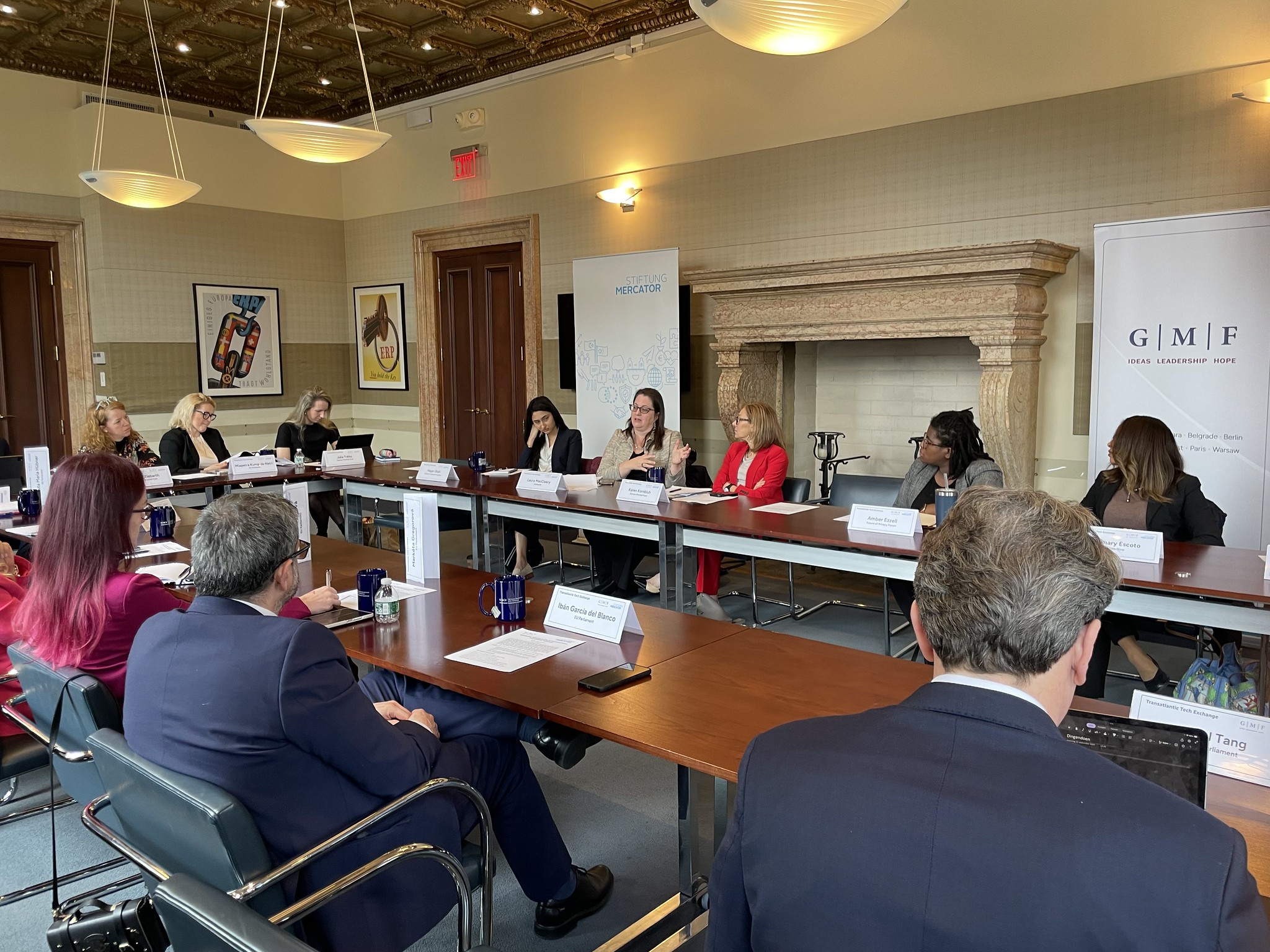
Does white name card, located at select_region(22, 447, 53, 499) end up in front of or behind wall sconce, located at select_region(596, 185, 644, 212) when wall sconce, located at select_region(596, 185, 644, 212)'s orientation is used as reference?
in front

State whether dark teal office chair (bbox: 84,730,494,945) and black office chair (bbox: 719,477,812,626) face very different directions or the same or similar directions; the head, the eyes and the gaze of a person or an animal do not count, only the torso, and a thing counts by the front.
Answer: very different directions

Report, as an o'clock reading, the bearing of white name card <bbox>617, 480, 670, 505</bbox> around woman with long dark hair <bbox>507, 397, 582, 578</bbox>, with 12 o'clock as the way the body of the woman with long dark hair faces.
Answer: The white name card is roughly at 10 o'clock from the woman with long dark hair.

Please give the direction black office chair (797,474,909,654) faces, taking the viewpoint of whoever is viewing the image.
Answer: facing the viewer and to the left of the viewer

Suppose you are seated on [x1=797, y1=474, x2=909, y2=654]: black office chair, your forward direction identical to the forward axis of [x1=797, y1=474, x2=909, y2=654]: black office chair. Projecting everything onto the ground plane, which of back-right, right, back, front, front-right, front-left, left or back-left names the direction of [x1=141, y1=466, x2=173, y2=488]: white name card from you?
front-right

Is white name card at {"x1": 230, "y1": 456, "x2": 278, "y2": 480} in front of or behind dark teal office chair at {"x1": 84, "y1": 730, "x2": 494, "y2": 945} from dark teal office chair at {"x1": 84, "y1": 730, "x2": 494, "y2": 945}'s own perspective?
in front

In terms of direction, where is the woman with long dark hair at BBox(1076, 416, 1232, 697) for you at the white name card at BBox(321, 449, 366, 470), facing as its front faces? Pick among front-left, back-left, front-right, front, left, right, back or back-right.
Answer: front-left

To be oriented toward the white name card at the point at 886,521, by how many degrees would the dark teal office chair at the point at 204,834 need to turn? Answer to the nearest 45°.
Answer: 0° — it already faces it

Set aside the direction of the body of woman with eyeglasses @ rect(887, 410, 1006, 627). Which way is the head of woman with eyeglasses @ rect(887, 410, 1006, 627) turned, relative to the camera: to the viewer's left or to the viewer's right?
to the viewer's left

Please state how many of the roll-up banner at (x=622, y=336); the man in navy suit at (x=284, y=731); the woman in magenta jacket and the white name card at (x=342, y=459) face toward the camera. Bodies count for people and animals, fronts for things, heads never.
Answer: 2

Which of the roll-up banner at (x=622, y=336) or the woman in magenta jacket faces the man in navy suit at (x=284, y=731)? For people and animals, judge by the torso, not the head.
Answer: the roll-up banner

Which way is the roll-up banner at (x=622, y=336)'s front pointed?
toward the camera

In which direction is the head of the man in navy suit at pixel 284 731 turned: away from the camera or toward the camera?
away from the camera

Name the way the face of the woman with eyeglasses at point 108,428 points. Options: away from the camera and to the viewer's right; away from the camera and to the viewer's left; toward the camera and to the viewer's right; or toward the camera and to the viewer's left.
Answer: toward the camera and to the viewer's right

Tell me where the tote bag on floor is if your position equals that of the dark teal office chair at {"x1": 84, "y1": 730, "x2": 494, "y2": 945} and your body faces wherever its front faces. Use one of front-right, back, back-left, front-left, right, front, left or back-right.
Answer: front-right

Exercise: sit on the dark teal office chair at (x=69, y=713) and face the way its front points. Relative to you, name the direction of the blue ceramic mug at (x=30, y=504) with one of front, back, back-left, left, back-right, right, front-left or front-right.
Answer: front-left

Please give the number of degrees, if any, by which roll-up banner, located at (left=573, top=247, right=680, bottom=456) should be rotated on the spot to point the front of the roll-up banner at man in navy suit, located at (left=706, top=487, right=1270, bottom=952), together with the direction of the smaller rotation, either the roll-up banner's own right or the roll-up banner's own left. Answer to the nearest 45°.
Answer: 0° — it already faces them

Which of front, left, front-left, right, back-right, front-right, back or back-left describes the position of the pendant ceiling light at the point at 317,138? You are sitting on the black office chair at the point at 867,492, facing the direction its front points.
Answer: front-right

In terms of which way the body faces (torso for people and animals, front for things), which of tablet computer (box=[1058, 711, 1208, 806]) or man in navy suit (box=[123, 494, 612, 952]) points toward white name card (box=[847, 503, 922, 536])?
the man in navy suit
